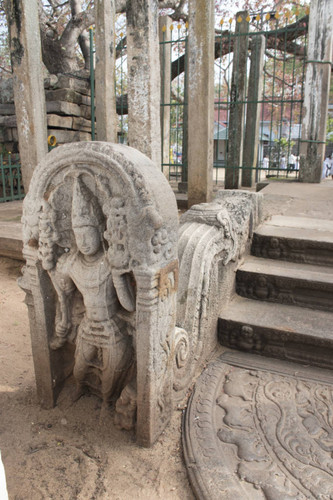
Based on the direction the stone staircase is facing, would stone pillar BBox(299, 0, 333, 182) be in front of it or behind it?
behind

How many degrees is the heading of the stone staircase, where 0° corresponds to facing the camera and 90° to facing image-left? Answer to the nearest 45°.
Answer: approximately 0°

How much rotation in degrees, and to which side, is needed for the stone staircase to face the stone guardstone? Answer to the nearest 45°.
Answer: approximately 45° to its right

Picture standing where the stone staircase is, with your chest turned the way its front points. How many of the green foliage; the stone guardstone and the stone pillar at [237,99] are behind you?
2

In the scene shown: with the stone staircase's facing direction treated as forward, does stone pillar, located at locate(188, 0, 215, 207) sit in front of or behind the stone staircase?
behind

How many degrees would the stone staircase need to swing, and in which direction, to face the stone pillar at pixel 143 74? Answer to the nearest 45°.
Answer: approximately 135° to its right

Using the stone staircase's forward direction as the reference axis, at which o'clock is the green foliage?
The green foliage is roughly at 6 o'clock from the stone staircase.

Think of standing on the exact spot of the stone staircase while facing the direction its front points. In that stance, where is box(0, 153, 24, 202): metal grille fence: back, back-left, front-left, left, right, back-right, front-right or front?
back-right

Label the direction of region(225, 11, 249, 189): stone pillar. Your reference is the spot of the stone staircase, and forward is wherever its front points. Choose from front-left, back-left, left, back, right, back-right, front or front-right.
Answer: back

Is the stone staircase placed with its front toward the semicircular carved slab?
yes
